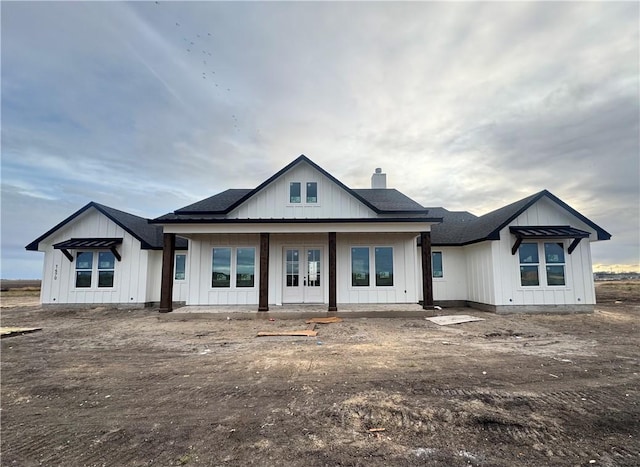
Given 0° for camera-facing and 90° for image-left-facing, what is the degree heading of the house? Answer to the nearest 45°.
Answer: approximately 0°

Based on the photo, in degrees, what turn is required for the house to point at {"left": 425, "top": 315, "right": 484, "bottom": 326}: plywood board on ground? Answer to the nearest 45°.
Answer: approximately 45° to its left

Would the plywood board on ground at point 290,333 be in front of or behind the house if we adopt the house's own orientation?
in front

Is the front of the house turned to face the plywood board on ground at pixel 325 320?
yes
